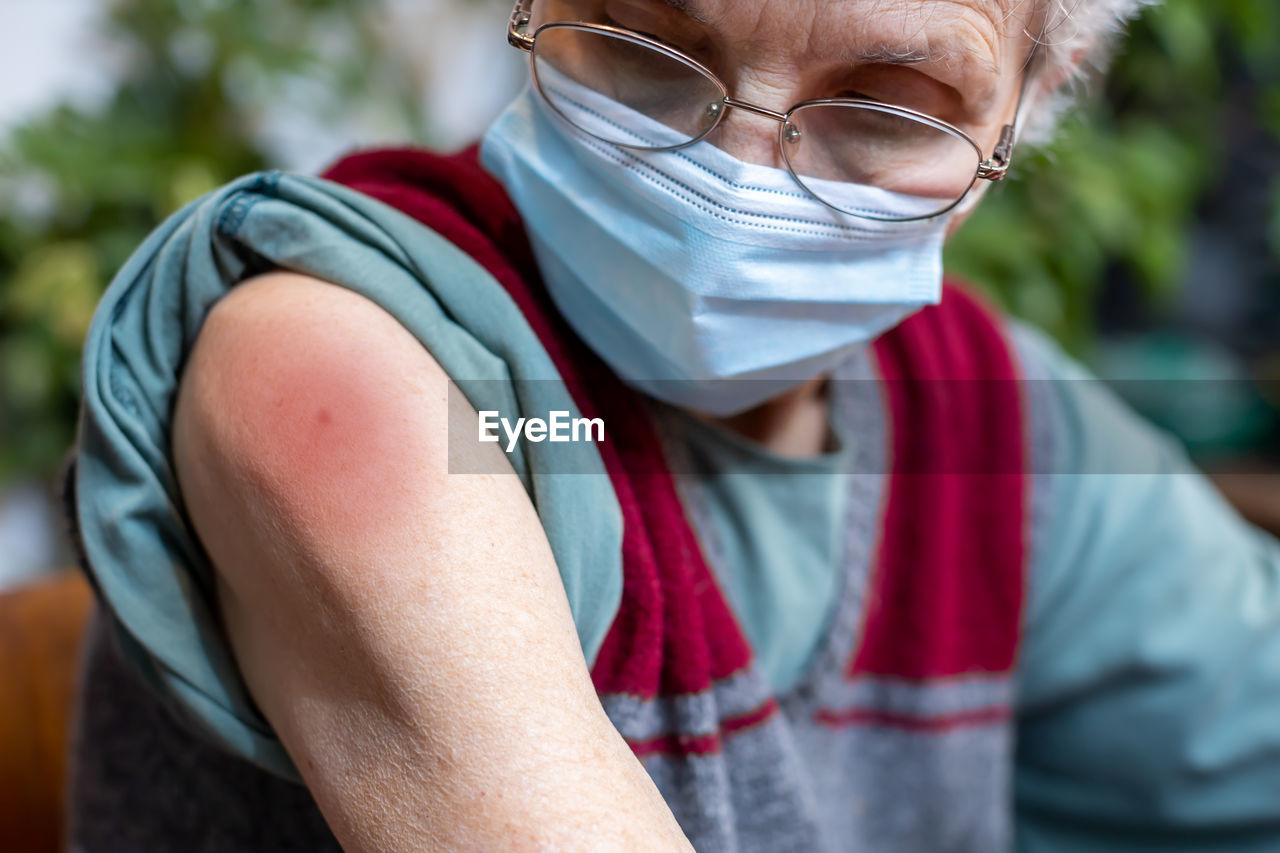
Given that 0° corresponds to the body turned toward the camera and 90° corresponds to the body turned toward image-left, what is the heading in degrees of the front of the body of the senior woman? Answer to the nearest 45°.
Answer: approximately 315°
